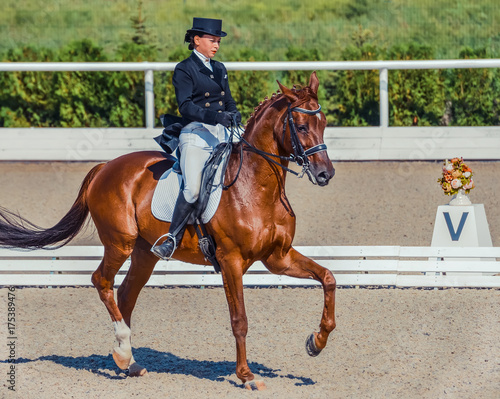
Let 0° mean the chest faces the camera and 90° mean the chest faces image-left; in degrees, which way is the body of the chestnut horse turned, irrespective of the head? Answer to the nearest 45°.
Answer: approximately 315°

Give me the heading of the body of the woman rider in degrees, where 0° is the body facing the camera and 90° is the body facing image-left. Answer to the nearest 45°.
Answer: approximately 315°

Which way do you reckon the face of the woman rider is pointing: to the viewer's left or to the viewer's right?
to the viewer's right

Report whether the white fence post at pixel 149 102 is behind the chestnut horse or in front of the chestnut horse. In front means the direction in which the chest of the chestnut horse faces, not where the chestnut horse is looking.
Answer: behind
